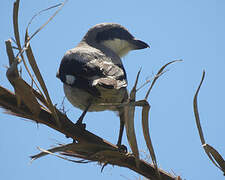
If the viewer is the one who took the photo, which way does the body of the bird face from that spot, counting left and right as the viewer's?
facing away from the viewer and to the right of the viewer
